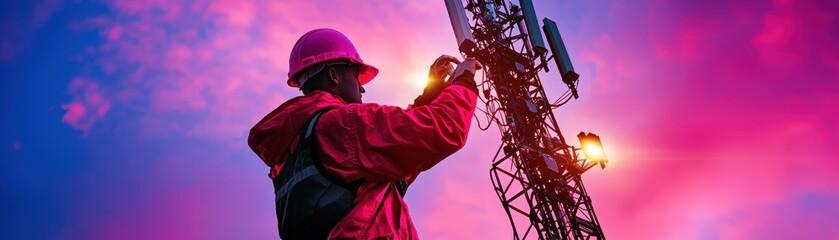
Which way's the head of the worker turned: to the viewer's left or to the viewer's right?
to the viewer's right

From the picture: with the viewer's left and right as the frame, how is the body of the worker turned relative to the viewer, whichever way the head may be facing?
facing away from the viewer and to the right of the viewer
